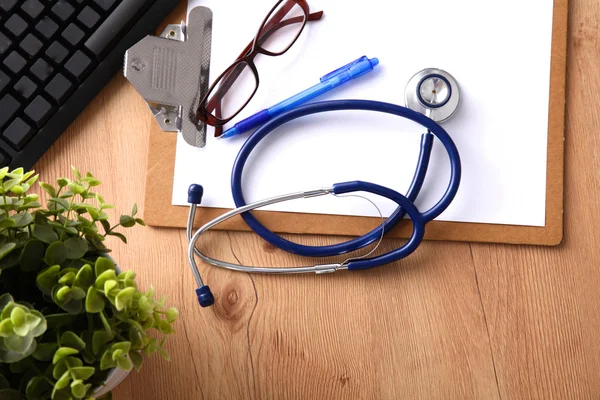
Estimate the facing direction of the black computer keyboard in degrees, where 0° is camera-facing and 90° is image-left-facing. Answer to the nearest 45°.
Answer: approximately 315°
